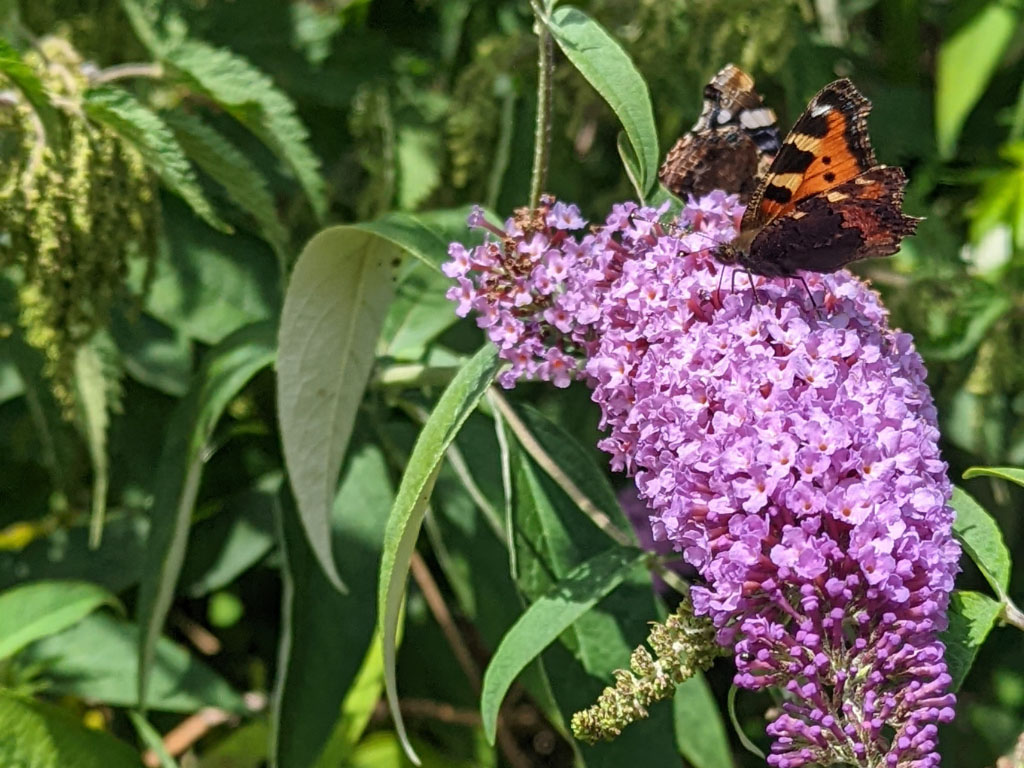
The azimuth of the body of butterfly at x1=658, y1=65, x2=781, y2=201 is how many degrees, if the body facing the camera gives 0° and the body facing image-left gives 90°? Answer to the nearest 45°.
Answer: approximately 270°

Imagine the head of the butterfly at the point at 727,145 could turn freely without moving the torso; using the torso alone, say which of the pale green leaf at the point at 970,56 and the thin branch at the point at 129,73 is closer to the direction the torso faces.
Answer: the pale green leaf

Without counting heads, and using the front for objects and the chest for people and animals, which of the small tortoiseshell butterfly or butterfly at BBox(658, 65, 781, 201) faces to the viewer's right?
the butterfly

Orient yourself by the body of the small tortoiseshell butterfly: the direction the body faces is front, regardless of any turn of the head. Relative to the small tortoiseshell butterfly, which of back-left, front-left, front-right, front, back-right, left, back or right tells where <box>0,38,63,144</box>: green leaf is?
front

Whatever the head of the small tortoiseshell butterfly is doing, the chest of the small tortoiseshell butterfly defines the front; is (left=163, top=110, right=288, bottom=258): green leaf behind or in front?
in front

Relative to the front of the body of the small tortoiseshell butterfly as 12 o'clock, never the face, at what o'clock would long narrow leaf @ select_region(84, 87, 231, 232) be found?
The long narrow leaf is roughly at 12 o'clock from the small tortoiseshell butterfly.

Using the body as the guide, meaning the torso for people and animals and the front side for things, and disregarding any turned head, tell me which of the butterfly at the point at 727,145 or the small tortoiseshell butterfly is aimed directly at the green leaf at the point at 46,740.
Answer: the small tortoiseshell butterfly

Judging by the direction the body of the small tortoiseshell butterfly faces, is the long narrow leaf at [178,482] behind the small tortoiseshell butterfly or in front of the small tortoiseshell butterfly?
in front

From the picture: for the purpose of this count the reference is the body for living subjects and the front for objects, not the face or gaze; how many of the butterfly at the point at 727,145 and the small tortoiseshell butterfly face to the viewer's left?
1

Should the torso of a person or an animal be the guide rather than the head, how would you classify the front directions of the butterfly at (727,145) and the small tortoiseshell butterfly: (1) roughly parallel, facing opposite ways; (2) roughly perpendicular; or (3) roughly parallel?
roughly parallel, facing opposite ways

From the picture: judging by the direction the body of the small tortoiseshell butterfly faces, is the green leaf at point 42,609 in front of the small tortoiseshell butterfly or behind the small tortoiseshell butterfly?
in front

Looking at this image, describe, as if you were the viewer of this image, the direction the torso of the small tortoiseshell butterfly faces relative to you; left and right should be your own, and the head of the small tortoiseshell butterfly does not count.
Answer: facing to the left of the viewer
